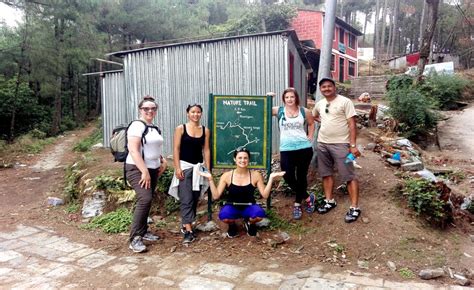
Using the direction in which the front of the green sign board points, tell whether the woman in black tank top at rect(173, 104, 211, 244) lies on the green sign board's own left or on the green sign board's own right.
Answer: on the green sign board's own right

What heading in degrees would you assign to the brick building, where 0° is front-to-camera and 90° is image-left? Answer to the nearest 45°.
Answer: approximately 315°

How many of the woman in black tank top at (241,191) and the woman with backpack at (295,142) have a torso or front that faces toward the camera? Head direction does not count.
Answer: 2

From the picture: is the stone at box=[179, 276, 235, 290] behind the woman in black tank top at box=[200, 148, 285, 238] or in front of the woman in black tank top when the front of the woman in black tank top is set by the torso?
in front

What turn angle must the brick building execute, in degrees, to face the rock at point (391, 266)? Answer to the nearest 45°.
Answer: approximately 45° to its right

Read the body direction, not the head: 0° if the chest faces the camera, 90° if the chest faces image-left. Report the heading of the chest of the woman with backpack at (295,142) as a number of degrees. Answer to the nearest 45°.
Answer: approximately 0°

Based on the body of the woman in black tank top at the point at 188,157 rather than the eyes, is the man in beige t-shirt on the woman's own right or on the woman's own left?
on the woman's own left

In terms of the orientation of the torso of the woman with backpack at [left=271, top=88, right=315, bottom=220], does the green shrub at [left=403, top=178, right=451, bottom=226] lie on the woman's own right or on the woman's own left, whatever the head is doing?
on the woman's own left

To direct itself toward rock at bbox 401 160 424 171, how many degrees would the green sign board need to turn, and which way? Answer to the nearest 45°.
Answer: approximately 90° to its left

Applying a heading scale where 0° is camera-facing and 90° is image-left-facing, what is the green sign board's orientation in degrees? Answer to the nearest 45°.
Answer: approximately 0°

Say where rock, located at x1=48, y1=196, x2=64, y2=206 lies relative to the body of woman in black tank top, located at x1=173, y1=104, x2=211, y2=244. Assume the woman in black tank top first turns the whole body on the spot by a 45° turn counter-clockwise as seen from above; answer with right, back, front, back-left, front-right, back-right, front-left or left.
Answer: back
